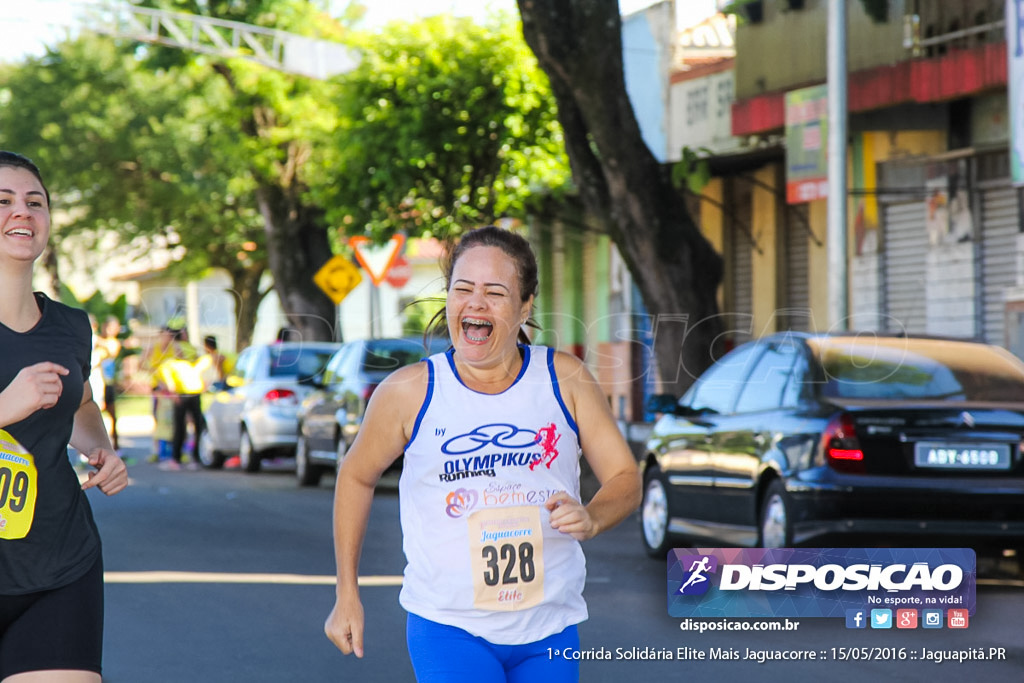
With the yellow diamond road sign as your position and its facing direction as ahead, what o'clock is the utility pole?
The utility pole is roughly at 11 o'clock from the yellow diamond road sign.

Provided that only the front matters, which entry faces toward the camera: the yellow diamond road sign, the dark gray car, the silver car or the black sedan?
the yellow diamond road sign

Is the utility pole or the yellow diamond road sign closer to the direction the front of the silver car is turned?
the yellow diamond road sign

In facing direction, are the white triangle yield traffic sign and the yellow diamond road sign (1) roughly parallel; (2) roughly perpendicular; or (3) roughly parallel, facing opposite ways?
roughly parallel

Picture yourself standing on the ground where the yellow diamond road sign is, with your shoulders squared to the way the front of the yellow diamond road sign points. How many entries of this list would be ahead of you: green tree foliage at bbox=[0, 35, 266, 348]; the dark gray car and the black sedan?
2

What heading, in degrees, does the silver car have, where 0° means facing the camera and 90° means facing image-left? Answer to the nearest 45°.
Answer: approximately 135°

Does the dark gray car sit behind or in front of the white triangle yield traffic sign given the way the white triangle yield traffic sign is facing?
in front

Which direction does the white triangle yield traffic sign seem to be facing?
toward the camera

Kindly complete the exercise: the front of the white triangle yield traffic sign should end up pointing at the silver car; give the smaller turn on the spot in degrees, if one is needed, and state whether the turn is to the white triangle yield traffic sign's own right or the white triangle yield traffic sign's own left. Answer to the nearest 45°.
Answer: approximately 45° to the white triangle yield traffic sign's own right

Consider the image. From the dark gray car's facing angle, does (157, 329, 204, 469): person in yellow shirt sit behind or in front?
in front

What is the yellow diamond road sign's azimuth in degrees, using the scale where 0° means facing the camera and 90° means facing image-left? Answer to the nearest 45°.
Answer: approximately 0°

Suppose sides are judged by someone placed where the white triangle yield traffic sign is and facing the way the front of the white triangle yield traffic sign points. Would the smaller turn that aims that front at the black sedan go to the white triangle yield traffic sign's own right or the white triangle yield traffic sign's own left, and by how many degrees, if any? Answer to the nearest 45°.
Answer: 0° — it already faces it

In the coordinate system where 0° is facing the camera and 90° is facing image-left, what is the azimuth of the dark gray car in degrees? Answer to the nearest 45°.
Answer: approximately 135°
